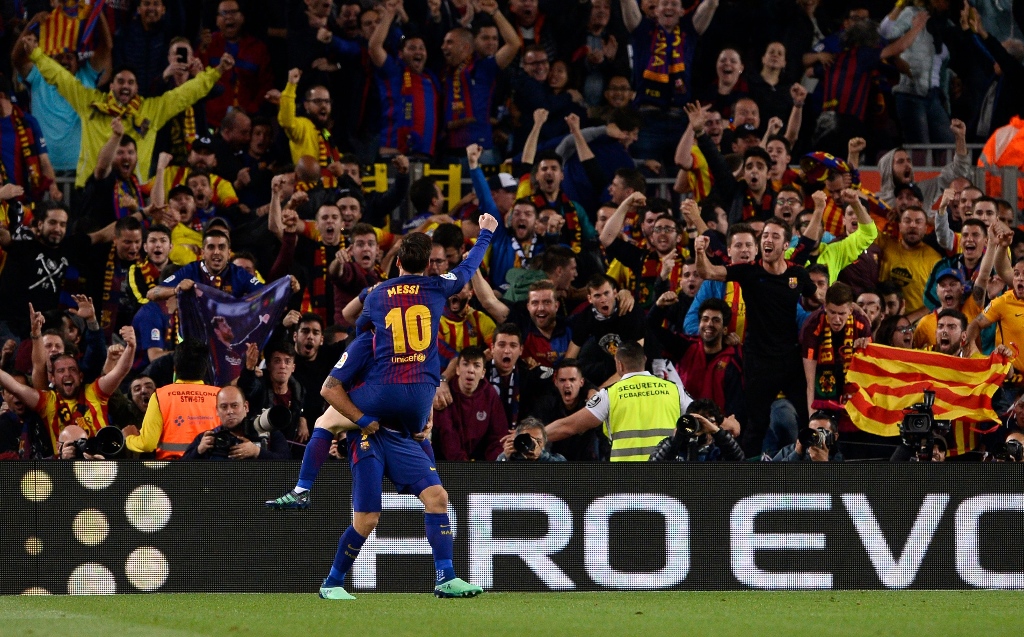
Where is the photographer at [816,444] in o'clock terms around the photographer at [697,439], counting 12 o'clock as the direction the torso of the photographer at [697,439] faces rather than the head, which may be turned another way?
the photographer at [816,444] is roughly at 8 o'clock from the photographer at [697,439].

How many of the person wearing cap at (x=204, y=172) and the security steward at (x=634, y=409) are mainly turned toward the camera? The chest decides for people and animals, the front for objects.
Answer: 1

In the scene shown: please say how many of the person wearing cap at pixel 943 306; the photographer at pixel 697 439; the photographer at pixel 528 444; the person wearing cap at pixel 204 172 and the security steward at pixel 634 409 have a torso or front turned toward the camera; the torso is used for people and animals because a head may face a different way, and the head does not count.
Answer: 4

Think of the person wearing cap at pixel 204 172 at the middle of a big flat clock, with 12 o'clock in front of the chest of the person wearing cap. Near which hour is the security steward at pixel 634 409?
The security steward is roughly at 11 o'clock from the person wearing cap.

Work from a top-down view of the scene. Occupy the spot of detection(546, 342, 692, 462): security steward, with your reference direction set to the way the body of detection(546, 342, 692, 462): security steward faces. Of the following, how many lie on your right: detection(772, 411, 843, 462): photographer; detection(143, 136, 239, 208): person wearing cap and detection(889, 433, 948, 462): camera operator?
2

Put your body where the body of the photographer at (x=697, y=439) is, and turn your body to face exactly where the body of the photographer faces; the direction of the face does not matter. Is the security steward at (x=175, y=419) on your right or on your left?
on your right

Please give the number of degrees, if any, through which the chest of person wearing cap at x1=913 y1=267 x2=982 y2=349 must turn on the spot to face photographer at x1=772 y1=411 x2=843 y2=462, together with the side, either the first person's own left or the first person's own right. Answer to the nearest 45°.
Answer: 0° — they already face them

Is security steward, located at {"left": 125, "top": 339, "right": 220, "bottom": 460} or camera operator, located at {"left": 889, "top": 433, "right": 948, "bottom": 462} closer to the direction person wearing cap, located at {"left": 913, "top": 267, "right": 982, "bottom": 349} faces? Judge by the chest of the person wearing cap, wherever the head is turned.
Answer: the camera operator

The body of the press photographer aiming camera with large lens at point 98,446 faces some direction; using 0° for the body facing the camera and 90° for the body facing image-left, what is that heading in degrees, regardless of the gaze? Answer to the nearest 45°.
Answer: approximately 315°

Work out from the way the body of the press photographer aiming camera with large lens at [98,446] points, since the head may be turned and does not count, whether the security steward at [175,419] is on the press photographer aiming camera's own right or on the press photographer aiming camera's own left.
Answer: on the press photographer aiming camera's own left
